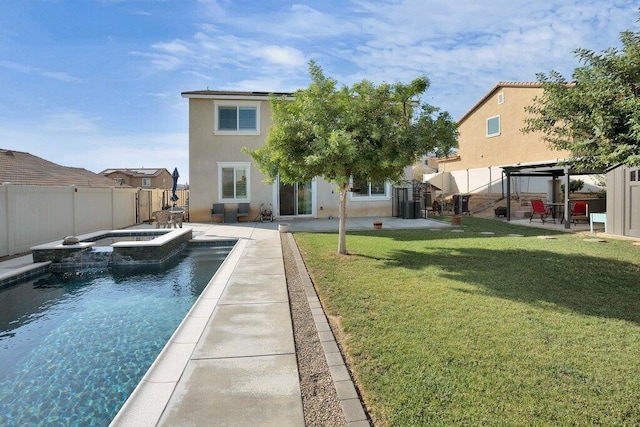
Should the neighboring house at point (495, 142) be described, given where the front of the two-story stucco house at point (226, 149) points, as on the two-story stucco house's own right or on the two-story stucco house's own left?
on the two-story stucco house's own right

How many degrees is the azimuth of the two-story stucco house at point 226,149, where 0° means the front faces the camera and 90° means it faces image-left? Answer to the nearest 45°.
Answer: approximately 180°

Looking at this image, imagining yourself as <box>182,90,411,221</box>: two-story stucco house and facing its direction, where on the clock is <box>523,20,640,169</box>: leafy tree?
The leafy tree is roughly at 5 o'clock from the two-story stucco house.

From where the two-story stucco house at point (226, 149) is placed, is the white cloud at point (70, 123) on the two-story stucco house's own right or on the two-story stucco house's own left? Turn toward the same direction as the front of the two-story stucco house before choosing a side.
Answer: on the two-story stucco house's own left

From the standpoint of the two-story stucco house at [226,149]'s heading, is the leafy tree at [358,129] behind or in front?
behind

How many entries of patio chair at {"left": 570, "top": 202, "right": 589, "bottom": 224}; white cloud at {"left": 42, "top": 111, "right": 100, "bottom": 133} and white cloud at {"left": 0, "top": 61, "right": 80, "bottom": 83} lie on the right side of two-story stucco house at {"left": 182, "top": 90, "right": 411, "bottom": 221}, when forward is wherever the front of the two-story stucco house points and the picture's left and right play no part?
1
